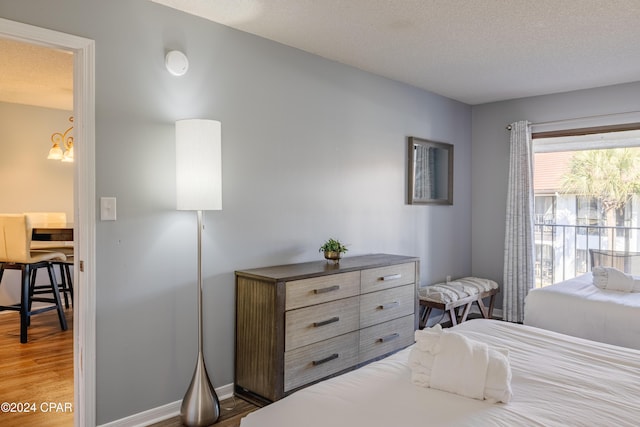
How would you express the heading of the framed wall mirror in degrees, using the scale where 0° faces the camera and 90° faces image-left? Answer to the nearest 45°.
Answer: approximately 315°

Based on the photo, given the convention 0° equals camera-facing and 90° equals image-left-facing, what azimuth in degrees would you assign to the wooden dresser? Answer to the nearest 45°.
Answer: approximately 315°

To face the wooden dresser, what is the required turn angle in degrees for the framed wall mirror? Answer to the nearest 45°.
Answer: approximately 45° to its right

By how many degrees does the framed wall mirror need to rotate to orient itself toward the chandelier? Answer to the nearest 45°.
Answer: approximately 135° to its right

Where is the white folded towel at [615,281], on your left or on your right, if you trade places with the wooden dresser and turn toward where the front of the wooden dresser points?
on your left

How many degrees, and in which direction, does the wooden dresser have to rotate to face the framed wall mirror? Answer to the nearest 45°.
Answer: approximately 90° to its left

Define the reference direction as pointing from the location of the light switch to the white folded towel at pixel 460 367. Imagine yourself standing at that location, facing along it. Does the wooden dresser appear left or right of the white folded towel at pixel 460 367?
left

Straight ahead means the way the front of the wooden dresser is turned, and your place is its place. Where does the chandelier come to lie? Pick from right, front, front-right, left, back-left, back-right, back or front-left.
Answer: back

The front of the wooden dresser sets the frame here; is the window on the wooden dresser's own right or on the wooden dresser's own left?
on the wooden dresser's own left

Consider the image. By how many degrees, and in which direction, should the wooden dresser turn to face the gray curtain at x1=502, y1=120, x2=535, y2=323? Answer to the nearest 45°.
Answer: approximately 90° to its left
